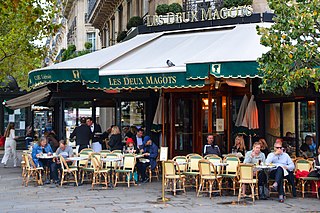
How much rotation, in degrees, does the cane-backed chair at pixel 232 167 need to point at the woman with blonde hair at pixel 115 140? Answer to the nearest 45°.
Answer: approximately 90° to its right

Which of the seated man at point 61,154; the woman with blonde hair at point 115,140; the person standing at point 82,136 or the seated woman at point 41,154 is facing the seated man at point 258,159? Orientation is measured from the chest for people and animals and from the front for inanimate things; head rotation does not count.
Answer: the seated woman at point 41,154

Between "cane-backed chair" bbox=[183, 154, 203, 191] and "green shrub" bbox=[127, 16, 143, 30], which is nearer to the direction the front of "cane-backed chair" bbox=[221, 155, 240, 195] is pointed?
the cane-backed chair
